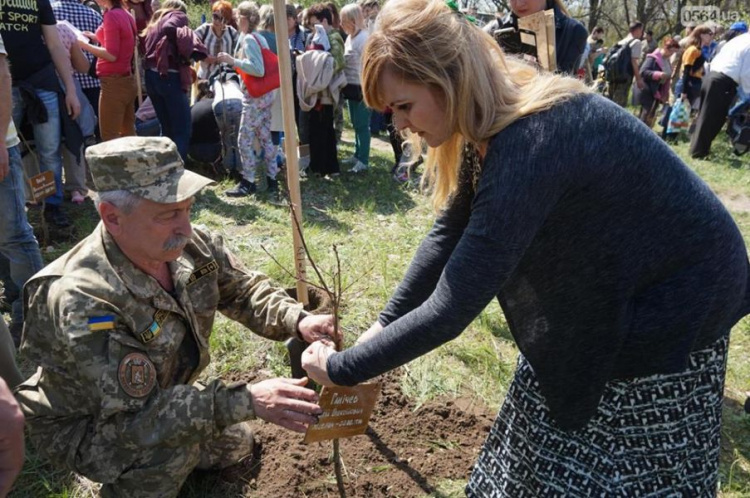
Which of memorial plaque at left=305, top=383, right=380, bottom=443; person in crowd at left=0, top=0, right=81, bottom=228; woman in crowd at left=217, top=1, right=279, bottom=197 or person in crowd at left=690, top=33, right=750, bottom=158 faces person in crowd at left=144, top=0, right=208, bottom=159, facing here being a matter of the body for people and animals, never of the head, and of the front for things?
the woman in crowd

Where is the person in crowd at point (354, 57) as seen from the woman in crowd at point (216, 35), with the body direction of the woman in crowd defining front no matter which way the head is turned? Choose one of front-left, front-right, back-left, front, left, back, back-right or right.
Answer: left

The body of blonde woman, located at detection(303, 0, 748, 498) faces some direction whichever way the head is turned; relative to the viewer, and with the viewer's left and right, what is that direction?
facing to the left of the viewer

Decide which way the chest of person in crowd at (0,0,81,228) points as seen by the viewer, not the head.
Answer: toward the camera

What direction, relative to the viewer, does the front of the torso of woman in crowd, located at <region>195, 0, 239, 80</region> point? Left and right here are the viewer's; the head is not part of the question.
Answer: facing the viewer and to the left of the viewer

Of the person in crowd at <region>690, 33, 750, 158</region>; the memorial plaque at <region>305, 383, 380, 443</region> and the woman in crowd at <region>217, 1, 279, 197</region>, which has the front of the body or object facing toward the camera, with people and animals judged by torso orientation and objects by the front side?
the memorial plaque

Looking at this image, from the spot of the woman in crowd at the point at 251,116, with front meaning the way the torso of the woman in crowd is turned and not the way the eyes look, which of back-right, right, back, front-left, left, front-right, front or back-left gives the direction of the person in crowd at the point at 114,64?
front

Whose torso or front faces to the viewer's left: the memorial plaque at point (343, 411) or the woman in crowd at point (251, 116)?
the woman in crowd

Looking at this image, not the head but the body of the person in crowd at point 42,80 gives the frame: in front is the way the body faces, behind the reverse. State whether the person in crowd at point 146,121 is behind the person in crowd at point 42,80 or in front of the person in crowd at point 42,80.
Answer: behind

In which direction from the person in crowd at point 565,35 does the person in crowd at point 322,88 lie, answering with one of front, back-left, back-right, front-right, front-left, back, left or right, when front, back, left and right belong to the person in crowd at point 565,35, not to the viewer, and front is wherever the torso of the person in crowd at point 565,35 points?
right

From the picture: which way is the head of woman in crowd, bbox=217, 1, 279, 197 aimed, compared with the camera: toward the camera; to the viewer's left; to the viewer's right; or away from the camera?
to the viewer's left

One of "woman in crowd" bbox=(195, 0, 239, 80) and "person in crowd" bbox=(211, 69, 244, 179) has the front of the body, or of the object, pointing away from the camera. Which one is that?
the person in crowd
